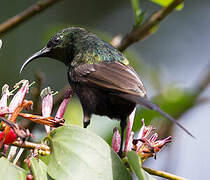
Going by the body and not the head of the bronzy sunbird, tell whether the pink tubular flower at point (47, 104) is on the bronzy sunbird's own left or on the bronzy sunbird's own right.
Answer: on the bronzy sunbird's own left

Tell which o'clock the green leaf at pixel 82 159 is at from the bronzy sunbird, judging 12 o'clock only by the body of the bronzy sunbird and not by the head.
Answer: The green leaf is roughly at 9 o'clock from the bronzy sunbird.

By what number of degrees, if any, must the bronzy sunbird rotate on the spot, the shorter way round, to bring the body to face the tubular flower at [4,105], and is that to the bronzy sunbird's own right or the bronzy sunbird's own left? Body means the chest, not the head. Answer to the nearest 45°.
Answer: approximately 45° to the bronzy sunbird's own left

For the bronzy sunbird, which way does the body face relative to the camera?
to the viewer's left

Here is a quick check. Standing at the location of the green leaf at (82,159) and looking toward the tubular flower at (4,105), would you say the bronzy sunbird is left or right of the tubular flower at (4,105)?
right
